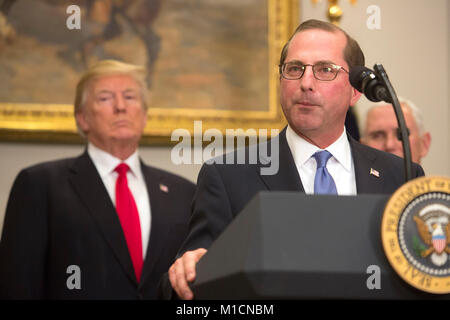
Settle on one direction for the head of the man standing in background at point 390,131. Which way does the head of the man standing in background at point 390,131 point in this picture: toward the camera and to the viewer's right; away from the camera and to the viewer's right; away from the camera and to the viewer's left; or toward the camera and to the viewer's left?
toward the camera and to the viewer's left

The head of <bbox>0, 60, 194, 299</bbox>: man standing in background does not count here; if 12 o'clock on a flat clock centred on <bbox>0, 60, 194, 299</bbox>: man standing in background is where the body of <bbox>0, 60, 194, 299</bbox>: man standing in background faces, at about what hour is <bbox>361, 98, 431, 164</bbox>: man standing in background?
<bbox>361, 98, 431, 164</bbox>: man standing in background is roughly at 10 o'clock from <bbox>0, 60, 194, 299</bbox>: man standing in background.

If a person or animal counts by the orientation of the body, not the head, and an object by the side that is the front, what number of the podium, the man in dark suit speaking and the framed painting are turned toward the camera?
3

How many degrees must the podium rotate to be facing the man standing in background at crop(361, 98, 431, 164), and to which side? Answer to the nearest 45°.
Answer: approximately 180°

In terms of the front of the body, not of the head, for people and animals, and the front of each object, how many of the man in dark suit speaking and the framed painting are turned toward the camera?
2

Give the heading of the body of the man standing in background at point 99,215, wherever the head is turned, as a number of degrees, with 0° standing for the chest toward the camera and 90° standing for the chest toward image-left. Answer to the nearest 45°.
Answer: approximately 315°

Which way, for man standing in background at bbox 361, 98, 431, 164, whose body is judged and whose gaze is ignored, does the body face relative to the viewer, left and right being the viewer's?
facing the viewer and to the left of the viewer

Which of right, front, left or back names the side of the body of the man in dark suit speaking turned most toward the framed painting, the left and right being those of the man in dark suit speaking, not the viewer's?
back

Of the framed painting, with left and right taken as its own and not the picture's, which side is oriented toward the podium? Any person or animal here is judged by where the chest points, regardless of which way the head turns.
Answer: front

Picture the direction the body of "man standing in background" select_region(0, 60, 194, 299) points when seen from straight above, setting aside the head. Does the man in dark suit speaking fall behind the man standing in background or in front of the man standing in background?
in front

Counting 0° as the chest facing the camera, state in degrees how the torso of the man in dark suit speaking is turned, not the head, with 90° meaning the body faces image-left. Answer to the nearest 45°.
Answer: approximately 0°

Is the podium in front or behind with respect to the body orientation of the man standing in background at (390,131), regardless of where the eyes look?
in front

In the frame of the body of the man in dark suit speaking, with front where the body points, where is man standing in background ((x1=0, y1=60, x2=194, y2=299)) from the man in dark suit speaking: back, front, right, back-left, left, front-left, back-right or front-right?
back-right
